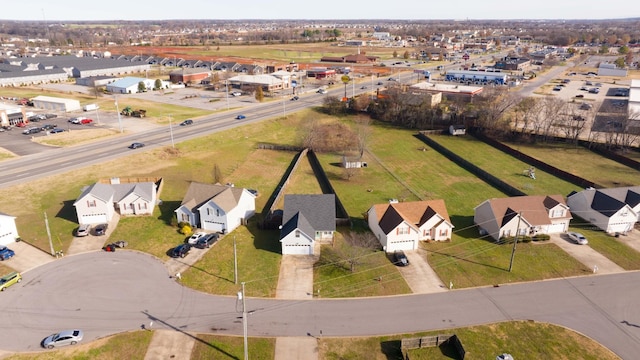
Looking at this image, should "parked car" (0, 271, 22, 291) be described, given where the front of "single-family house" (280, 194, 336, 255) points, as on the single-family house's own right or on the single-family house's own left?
on the single-family house's own right

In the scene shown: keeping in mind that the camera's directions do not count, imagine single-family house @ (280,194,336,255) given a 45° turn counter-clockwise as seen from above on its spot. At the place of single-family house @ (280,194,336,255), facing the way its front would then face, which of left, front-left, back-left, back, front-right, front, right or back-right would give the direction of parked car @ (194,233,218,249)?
back-right

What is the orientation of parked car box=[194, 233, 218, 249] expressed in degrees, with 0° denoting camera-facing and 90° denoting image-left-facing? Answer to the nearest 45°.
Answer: approximately 225°

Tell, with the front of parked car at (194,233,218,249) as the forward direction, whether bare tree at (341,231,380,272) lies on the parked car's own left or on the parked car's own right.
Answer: on the parked car's own right

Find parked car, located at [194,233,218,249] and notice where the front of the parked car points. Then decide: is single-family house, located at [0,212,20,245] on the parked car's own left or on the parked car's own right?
on the parked car's own left

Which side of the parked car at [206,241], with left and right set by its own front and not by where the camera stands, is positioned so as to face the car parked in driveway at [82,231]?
left

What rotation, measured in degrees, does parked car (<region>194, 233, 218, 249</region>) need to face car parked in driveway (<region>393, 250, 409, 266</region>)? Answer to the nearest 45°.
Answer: approximately 90° to its right

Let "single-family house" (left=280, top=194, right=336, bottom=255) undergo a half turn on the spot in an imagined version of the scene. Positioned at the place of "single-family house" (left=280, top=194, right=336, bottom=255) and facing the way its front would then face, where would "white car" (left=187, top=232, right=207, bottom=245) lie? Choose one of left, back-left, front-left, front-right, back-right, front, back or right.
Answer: left

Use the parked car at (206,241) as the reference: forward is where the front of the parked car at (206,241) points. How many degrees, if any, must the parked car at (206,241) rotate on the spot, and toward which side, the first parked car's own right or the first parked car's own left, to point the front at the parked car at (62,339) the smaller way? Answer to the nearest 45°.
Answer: approximately 180°

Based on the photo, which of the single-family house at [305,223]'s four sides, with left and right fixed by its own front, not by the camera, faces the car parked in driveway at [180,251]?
right

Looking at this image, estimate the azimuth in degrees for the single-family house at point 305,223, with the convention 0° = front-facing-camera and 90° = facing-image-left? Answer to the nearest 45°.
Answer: approximately 0°

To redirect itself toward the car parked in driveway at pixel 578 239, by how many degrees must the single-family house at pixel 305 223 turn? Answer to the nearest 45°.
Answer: approximately 90° to its left

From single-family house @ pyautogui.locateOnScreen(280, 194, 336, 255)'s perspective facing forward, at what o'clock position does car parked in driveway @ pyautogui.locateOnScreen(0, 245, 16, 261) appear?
The car parked in driveway is roughly at 3 o'clock from the single-family house.

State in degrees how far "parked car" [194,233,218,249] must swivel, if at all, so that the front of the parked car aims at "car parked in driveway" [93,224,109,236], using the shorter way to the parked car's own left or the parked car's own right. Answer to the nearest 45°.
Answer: approximately 90° to the parked car's own left

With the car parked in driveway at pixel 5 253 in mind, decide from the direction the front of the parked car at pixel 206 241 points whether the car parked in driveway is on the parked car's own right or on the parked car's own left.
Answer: on the parked car's own left
